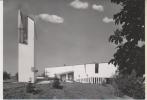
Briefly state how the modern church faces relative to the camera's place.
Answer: facing the viewer and to the left of the viewer
